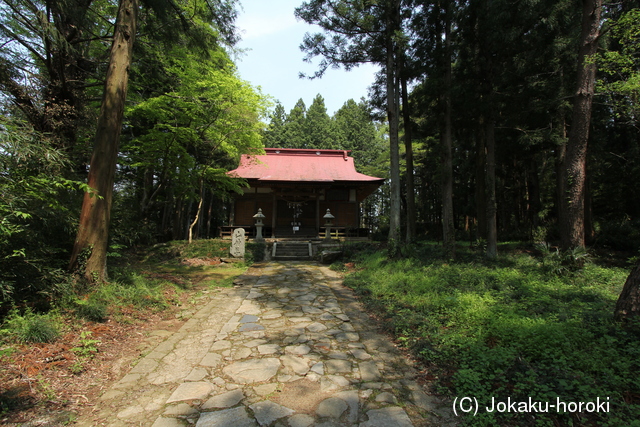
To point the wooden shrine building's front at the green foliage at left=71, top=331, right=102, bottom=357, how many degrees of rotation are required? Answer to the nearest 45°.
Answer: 0° — it already faces it

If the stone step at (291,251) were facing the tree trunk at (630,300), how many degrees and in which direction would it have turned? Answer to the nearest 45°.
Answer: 0° — it already faces it

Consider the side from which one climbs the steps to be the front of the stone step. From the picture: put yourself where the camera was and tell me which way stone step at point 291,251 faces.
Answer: facing the viewer

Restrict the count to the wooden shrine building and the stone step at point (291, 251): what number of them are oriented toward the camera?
2

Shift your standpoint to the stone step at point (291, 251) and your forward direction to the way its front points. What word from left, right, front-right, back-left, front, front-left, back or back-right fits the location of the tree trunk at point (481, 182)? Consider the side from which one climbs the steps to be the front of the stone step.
left

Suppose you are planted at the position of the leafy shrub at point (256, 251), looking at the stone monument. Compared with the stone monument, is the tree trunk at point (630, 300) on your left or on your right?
left

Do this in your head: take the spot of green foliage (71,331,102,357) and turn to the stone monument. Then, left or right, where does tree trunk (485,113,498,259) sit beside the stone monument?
right

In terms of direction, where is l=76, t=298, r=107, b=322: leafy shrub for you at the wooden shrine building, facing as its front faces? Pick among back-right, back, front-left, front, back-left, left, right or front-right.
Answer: front

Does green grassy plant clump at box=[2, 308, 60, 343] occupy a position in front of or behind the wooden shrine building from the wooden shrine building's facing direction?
in front

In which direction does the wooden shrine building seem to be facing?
toward the camera

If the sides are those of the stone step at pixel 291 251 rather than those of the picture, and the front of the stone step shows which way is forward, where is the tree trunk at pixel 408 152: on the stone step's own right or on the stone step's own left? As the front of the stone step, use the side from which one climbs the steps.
on the stone step's own left

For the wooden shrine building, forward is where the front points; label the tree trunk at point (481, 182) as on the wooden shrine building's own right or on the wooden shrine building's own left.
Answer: on the wooden shrine building's own left

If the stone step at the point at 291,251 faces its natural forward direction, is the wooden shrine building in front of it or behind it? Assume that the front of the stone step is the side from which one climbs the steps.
behind

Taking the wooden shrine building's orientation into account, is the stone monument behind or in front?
in front
